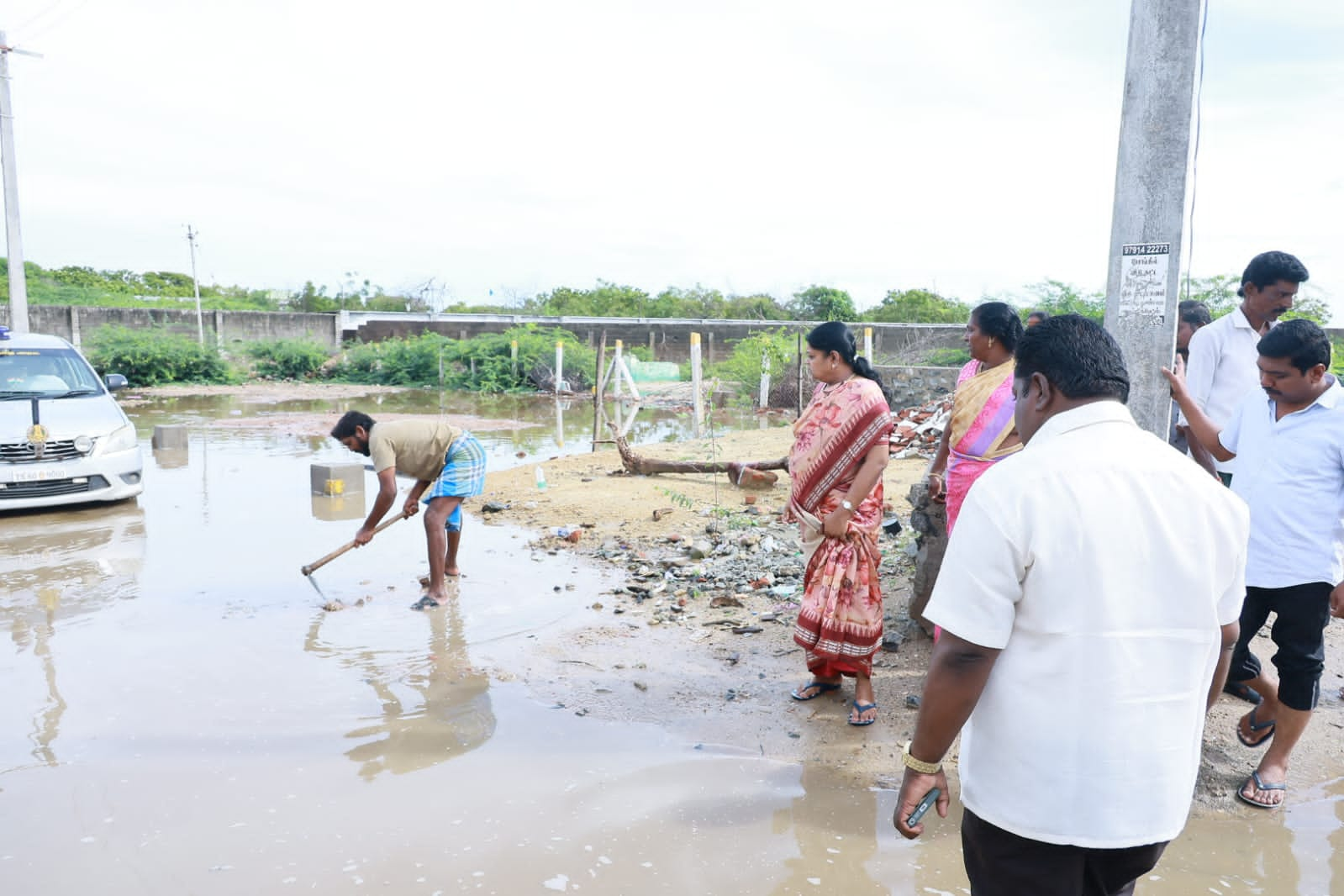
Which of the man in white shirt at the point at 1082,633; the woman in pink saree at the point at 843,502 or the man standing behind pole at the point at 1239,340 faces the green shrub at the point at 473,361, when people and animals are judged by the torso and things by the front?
the man in white shirt

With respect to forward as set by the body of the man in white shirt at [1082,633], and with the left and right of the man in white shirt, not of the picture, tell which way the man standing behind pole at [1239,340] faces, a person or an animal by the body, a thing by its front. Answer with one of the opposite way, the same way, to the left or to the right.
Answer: the opposite way

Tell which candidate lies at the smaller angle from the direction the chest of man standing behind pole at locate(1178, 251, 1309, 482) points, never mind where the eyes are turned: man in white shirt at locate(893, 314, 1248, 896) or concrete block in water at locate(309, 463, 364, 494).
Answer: the man in white shirt

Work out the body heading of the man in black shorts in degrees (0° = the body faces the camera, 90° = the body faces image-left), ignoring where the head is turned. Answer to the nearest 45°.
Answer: approximately 45°

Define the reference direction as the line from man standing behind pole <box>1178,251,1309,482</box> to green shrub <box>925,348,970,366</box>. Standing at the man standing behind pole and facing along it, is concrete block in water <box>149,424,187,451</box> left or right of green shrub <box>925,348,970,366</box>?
left

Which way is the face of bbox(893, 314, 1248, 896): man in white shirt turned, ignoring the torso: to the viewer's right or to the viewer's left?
to the viewer's left

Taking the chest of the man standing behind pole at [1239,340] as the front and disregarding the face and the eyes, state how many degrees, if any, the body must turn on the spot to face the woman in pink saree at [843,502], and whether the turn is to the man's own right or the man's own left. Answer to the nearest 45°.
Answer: approximately 90° to the man's own right

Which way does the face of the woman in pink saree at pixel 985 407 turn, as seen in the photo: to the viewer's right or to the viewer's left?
to the viewer's left

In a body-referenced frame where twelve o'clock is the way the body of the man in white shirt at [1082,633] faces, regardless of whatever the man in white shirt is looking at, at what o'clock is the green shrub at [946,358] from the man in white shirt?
The green shrub is roughly at 1 o'clock from the man in white shirt.

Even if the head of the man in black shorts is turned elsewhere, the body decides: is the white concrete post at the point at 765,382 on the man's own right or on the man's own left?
on the man's own right

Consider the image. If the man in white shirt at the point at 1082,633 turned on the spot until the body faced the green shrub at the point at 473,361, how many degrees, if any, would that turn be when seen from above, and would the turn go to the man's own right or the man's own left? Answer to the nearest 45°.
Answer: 0° — they already face it
